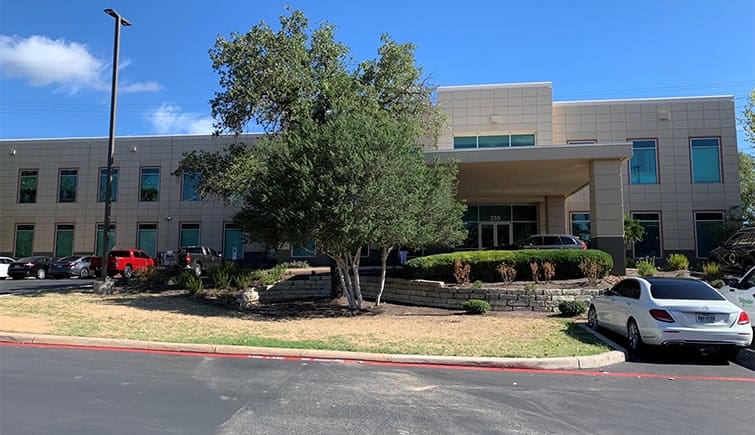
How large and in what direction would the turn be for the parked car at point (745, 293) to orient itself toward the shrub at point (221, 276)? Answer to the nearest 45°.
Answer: approximately 45° to its left

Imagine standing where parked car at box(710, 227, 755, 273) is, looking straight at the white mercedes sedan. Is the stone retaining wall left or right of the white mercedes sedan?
right

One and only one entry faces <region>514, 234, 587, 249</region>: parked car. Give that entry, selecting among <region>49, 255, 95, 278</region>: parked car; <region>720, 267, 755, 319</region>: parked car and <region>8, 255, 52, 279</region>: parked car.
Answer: <region>720, 267, 755, 319</region>: parked car

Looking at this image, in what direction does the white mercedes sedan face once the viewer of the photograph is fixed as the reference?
facing away from the viewer and to the left of the viewer

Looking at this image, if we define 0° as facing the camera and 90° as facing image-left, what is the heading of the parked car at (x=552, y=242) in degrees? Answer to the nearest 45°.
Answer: approximately 90°

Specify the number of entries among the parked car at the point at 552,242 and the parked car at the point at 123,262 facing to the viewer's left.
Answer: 1
